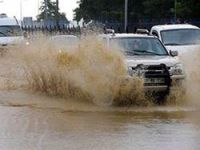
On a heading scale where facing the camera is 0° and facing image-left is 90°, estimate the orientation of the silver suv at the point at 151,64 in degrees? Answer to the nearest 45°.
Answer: approximately 315°

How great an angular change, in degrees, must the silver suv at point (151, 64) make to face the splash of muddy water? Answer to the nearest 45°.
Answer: approximately 135° to its right

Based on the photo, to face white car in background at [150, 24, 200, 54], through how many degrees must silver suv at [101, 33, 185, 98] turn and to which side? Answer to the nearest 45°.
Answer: approximately 135° to its left
